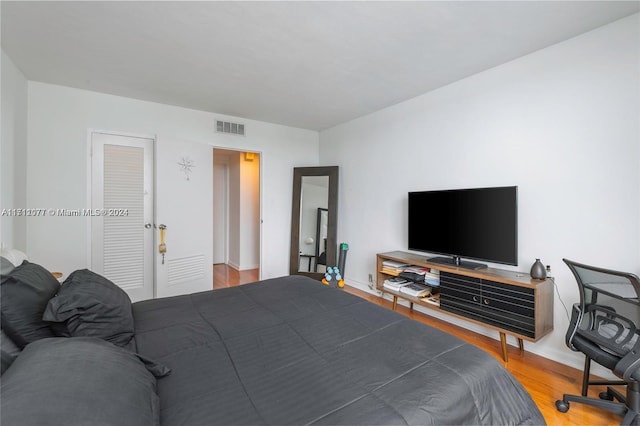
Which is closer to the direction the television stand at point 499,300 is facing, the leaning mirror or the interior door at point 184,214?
the interior door

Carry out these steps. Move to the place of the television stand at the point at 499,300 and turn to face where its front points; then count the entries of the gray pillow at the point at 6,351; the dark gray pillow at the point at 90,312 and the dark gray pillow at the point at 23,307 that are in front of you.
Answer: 3

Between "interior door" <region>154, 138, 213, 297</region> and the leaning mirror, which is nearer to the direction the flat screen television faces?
the interior door

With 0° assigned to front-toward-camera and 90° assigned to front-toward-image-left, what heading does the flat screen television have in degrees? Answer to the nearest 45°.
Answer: approximately 45°

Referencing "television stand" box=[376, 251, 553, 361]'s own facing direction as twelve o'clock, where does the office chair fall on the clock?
The office chair is roughly at 9 o'clock from the television stand.

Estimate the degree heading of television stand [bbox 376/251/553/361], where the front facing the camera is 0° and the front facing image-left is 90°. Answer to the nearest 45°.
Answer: approximately 45°
